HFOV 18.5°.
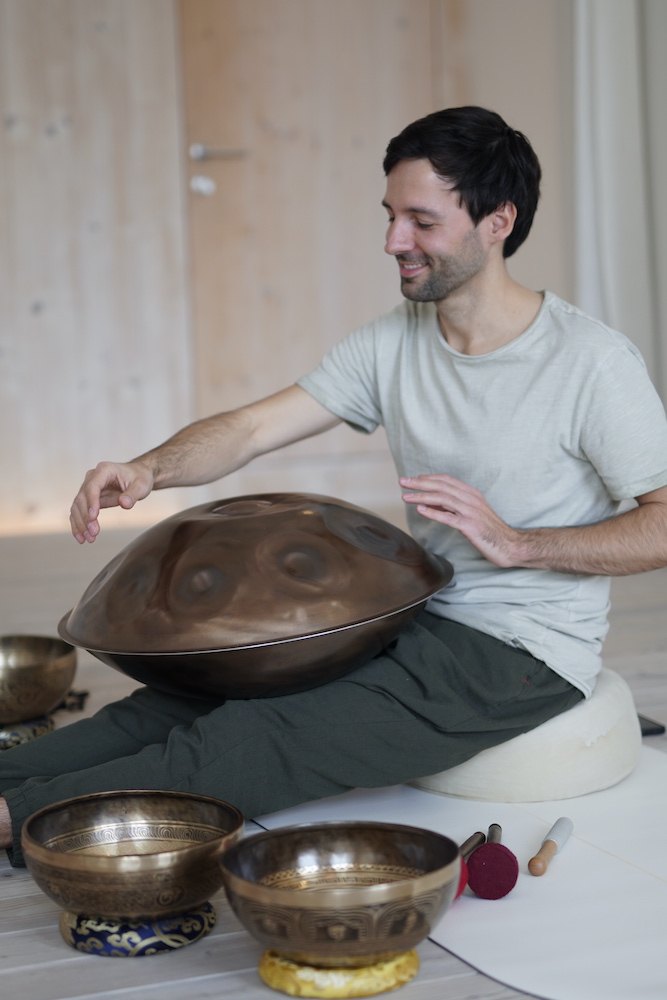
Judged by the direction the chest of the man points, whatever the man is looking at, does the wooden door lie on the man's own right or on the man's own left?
on the man's own right

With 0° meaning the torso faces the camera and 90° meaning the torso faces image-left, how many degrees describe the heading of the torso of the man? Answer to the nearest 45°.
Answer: approximately 45°
